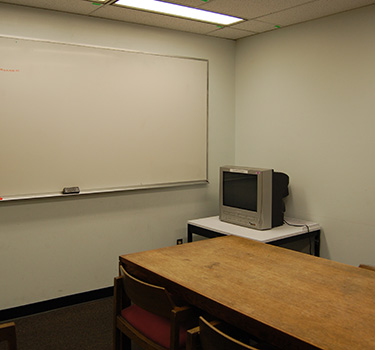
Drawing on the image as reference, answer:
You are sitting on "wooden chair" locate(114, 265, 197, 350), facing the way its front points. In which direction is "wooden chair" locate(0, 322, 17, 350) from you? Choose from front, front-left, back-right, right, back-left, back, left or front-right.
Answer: back-left

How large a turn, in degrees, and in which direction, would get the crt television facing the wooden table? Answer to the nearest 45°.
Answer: approximately 45° to its left

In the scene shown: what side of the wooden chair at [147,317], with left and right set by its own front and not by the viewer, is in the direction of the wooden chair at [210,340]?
right

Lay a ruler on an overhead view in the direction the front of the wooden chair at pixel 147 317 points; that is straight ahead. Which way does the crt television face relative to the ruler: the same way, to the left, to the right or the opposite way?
the opposite way

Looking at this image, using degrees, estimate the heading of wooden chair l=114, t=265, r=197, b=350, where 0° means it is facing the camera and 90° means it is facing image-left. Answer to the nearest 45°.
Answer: approximately 225°

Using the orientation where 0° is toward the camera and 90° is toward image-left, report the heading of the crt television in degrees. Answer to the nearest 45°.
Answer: approximately 45°
